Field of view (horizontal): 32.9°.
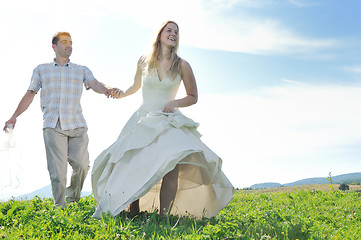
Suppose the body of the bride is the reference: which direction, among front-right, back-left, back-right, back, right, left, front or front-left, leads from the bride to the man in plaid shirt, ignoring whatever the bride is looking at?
back-right

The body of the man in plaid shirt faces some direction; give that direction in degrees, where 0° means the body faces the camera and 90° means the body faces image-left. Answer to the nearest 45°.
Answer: approximately 0°

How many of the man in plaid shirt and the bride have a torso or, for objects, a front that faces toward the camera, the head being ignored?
2

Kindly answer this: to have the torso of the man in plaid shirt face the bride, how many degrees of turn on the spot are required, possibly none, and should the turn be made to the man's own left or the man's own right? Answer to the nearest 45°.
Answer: approximately 45° to the man's own left

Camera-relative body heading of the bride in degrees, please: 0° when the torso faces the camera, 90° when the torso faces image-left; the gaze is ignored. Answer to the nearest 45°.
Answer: approximately 0°

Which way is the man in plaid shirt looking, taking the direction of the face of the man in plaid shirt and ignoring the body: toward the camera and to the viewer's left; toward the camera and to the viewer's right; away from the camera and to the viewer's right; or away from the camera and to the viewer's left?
toward the camera and to the viewer's right
